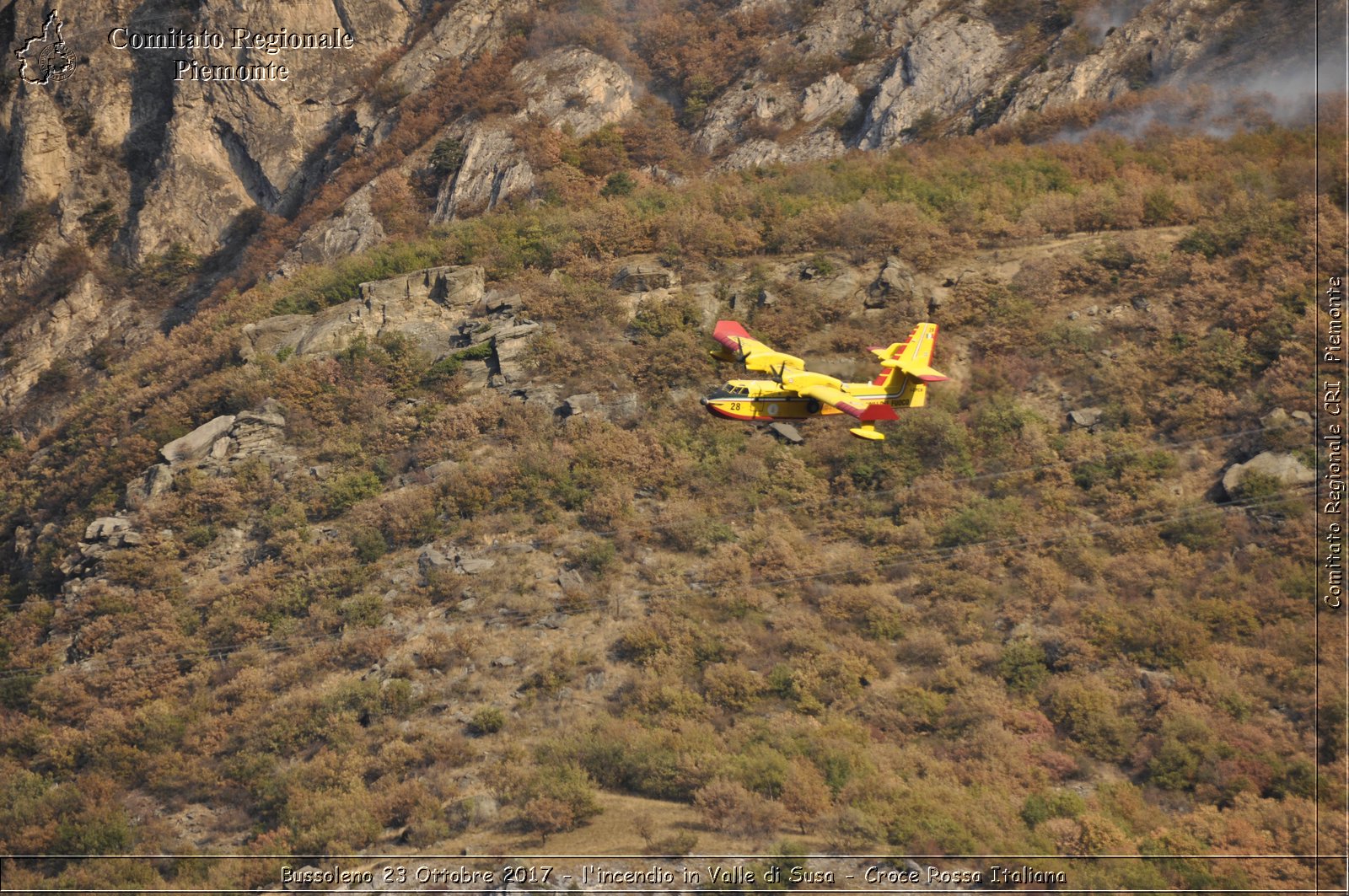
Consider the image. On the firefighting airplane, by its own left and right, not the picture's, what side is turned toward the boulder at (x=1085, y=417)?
back

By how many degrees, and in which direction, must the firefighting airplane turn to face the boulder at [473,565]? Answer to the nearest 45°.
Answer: approximately 45° to its right

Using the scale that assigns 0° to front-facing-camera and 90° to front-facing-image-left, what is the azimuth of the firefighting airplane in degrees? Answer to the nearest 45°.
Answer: approximately 45°

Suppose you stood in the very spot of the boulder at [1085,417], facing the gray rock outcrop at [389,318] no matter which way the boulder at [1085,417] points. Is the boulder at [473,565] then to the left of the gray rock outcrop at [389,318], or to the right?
left

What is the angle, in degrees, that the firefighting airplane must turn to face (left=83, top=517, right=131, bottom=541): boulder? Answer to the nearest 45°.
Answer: approximately 45° to its right

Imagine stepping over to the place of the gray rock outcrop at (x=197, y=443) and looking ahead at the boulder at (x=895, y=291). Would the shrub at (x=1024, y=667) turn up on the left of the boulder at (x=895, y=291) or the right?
right

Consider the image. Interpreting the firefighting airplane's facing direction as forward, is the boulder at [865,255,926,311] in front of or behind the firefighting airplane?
behind

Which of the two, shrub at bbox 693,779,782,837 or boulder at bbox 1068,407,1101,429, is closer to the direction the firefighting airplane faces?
the shrub

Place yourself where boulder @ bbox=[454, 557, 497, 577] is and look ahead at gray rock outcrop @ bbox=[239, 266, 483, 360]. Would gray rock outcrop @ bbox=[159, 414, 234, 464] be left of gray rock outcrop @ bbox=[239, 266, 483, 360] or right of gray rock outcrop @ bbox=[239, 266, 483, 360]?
left
